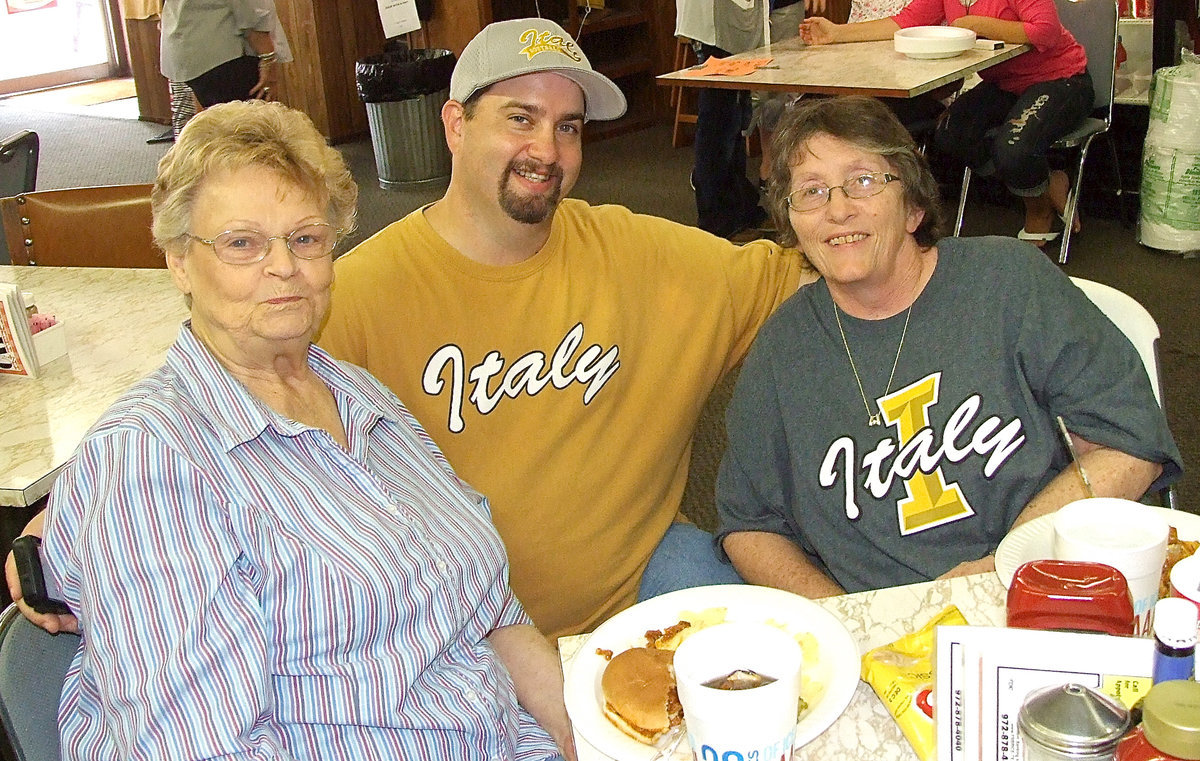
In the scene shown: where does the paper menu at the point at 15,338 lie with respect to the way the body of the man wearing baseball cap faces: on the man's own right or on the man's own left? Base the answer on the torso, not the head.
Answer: on the man's own right

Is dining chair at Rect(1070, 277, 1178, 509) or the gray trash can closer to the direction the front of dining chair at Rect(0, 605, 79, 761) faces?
the dining chair

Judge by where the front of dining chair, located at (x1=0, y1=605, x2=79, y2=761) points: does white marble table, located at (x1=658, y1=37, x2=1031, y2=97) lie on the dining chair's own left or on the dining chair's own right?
on the dining chair's own left

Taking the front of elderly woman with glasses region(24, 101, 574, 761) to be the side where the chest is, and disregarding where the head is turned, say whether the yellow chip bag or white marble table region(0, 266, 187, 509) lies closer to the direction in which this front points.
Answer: the yellow chip bag

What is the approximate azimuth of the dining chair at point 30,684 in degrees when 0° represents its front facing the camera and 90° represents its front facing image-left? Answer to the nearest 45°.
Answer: approximately 315°

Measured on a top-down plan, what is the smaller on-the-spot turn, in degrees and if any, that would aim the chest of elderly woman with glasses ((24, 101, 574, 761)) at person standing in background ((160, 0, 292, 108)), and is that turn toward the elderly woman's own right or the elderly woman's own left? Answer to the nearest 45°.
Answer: approximately 135° to the elderly woman's own left

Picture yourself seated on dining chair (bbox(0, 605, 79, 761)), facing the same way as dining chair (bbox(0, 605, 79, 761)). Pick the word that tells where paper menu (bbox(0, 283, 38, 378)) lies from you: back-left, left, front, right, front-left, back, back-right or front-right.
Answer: back-left

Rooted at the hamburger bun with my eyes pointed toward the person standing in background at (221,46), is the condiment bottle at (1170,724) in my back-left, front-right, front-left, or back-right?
back-right

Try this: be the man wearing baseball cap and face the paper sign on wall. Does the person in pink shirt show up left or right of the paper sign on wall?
right

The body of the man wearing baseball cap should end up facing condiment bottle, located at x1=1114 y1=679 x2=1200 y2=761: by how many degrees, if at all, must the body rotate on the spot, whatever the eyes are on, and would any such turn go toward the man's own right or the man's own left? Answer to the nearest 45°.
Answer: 0° — they already face it

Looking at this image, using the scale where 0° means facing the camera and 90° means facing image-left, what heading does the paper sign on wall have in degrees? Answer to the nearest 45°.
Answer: approximately 0°
